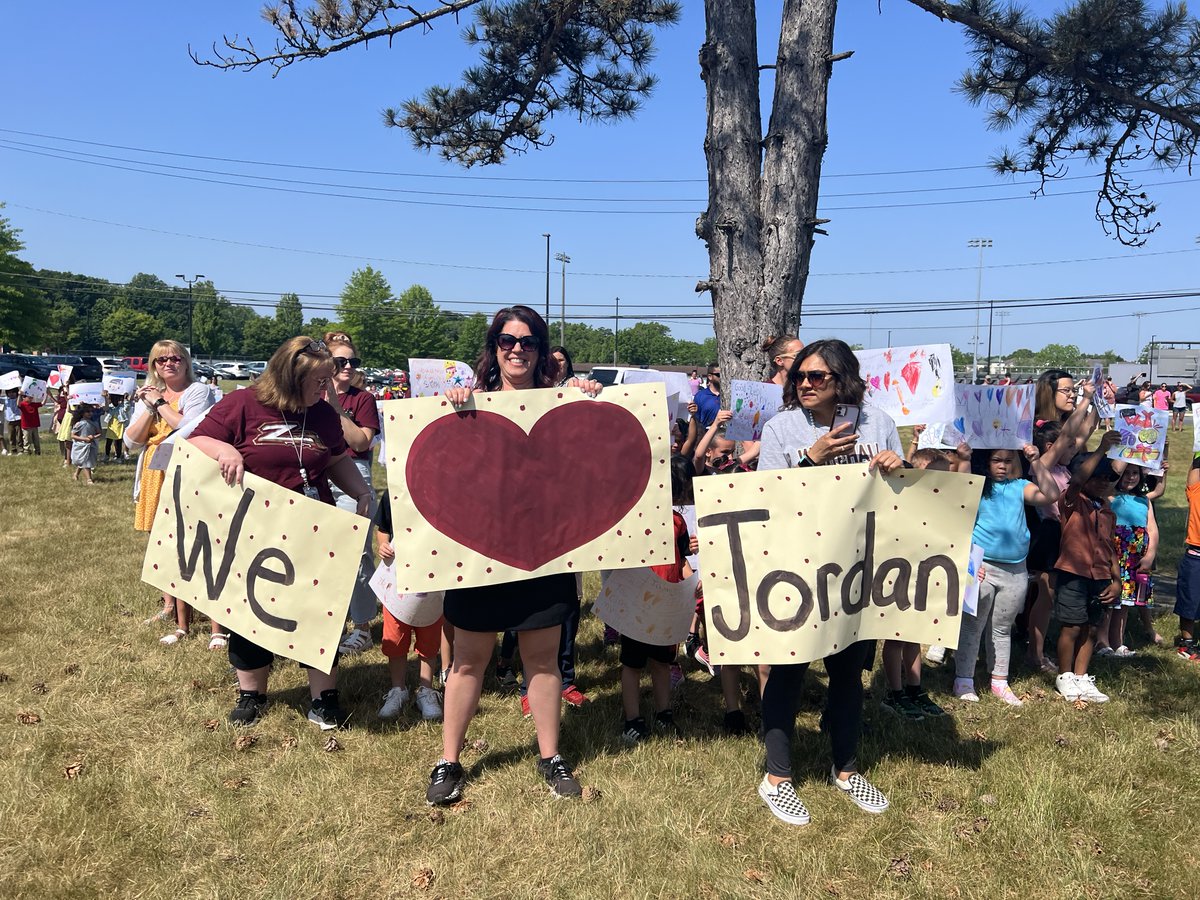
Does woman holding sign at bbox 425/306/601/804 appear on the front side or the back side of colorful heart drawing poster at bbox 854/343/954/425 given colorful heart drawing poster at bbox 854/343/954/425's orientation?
on the front side

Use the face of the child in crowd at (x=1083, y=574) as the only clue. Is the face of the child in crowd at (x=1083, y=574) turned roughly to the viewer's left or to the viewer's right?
to the viewer's left

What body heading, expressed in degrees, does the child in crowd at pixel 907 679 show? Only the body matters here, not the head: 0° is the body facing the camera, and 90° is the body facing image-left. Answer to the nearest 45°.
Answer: approximately 315°

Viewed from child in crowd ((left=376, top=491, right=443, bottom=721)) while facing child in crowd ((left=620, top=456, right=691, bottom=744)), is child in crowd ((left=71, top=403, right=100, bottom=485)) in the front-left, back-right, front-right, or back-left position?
back-left

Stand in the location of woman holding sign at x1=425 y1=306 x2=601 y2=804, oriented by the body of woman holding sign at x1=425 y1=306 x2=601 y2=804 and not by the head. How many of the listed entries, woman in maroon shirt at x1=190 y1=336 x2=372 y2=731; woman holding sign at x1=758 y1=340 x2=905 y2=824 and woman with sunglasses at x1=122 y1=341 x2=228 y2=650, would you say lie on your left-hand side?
1

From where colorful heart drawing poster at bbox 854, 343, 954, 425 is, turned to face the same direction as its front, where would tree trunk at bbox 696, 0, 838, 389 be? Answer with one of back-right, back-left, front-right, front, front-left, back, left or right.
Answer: back-right

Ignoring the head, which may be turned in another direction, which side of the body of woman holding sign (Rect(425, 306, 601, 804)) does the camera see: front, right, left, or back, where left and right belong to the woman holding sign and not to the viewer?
front

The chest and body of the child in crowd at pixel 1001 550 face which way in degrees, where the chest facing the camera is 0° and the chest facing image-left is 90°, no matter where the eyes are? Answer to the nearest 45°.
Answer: approximately 0°

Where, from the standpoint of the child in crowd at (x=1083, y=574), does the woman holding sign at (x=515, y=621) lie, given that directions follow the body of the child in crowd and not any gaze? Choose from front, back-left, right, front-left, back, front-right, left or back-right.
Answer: right

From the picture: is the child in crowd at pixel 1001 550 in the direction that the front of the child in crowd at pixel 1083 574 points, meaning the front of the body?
no

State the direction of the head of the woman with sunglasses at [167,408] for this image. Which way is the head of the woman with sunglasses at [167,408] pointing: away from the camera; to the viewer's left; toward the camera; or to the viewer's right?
toward the camera

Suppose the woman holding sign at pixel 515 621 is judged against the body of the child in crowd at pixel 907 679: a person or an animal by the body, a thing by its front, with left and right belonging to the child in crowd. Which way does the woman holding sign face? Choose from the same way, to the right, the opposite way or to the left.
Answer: the same way

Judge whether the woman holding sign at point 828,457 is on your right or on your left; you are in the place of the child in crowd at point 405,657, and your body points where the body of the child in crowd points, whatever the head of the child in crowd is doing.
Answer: on your left

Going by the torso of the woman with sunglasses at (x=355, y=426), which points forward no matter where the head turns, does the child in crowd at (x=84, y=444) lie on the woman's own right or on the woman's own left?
on the woman's own right

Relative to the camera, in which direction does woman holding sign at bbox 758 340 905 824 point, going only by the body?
toward the camera

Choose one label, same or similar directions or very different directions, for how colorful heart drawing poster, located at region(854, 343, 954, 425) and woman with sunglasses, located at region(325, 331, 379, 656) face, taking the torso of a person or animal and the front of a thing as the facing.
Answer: same or similar directions

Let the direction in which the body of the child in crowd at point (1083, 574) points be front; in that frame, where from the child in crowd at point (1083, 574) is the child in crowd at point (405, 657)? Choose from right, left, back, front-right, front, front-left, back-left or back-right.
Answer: right

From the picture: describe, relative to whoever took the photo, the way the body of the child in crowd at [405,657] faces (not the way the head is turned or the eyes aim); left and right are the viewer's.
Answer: facing the viewer

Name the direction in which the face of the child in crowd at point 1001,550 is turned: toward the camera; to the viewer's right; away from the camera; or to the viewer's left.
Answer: toward the camera

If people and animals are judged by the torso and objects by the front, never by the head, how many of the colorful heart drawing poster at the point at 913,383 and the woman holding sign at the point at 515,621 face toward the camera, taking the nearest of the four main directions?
2
